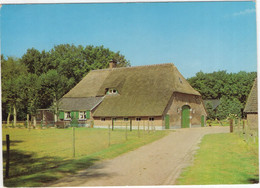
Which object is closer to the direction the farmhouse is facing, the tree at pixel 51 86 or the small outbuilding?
the small outbuilding

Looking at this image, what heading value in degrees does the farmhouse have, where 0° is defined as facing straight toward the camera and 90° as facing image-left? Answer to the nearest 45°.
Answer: approximately 315°

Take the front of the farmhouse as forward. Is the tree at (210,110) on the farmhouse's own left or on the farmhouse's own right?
on the farmhouse's own left
